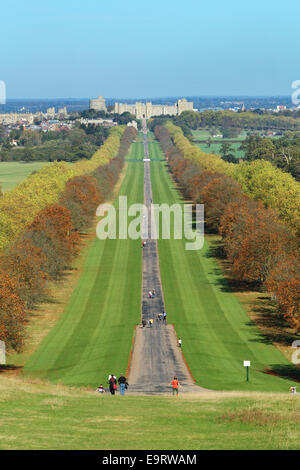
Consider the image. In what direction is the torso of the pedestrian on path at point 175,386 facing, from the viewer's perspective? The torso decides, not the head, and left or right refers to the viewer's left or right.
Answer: facing away from the viewer
